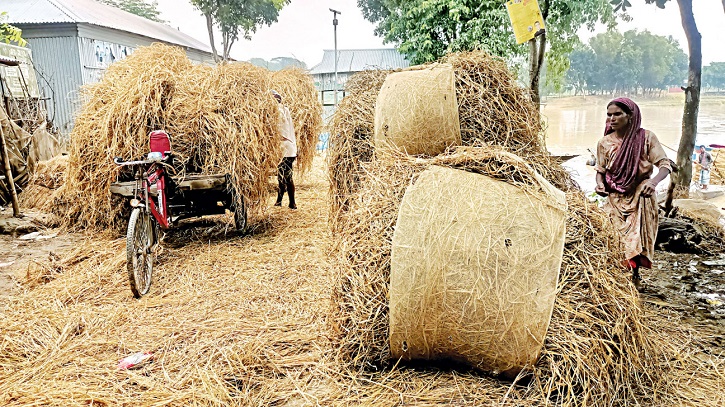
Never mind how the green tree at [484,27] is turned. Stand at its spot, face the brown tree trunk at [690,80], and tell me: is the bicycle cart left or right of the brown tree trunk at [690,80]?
right

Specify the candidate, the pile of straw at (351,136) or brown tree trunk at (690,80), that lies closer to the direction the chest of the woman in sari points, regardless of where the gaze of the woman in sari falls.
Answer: the pile of straw

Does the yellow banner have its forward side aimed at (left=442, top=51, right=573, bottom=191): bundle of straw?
yes

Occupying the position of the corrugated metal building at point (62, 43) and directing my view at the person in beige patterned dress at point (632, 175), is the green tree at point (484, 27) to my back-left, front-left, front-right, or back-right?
front-left

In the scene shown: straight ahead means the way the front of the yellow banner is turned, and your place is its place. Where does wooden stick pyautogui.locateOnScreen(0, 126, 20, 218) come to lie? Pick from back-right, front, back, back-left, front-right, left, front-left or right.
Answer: right

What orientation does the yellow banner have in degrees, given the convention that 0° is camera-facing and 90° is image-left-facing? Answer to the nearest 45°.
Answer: approximately 0°

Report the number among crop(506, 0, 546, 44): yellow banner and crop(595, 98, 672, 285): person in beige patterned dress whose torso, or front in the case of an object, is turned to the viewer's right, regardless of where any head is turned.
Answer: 0

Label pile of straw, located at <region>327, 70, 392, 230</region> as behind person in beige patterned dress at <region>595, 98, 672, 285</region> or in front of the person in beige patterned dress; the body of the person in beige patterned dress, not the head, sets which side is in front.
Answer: in front

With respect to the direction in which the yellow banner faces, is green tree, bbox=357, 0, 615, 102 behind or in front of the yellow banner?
behind

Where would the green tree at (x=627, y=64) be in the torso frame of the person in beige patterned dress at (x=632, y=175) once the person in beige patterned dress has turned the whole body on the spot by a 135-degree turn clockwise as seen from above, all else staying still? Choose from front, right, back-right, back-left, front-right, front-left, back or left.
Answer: front
